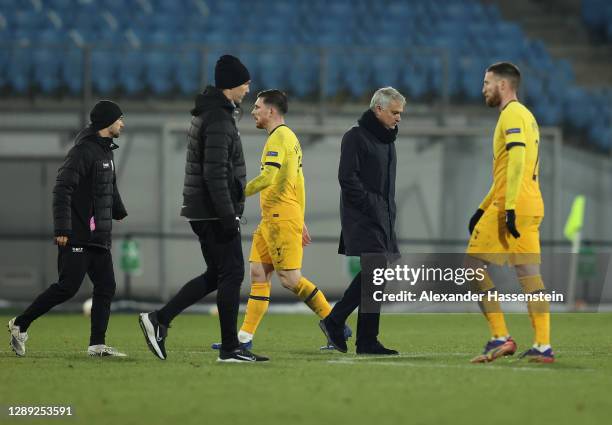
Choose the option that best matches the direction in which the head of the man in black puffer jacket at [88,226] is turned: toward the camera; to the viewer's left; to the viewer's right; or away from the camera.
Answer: to the viewer's right

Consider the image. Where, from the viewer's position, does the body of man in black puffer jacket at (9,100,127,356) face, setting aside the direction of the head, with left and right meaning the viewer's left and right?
facing to the right of the viewer

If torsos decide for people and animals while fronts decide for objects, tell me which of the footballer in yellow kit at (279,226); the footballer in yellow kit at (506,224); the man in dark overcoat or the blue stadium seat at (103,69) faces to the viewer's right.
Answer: the man in dark overcoat

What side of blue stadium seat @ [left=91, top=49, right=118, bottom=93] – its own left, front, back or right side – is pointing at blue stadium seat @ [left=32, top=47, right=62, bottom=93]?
right

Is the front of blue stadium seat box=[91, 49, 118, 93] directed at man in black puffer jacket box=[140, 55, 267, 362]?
yes

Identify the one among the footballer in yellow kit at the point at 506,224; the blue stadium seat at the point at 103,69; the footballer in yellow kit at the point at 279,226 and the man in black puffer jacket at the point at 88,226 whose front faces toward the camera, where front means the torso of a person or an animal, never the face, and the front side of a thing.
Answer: the blue stadium seat

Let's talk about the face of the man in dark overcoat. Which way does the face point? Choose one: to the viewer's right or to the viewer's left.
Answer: to the viewer's right
